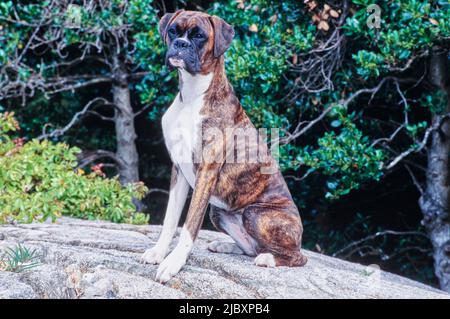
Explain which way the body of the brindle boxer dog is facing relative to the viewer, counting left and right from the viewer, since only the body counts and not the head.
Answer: facing the viewer and to the left of the viewer

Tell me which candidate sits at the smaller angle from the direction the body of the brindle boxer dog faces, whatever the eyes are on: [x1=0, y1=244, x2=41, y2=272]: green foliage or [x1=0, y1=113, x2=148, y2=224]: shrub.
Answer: the green foliage

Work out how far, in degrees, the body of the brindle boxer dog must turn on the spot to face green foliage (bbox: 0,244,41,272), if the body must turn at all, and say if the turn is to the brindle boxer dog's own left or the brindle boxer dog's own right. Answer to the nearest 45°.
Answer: approximately 45° to the brindle boxer dog's own right

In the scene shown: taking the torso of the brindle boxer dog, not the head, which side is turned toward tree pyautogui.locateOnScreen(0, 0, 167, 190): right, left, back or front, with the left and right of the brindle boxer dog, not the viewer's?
right

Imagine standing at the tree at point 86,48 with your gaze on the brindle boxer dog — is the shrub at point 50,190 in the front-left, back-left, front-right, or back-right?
front-right

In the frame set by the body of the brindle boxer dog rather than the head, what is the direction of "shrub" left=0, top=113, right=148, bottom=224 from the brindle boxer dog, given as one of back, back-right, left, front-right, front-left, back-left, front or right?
right
